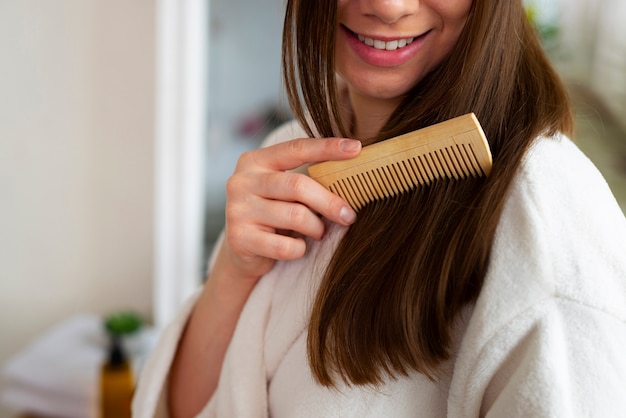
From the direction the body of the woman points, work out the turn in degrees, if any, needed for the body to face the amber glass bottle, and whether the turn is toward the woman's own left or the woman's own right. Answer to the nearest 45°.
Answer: approximately 90° to the woman's own right

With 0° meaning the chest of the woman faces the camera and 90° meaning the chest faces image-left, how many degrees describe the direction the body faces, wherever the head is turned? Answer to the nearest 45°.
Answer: approximately 45°
